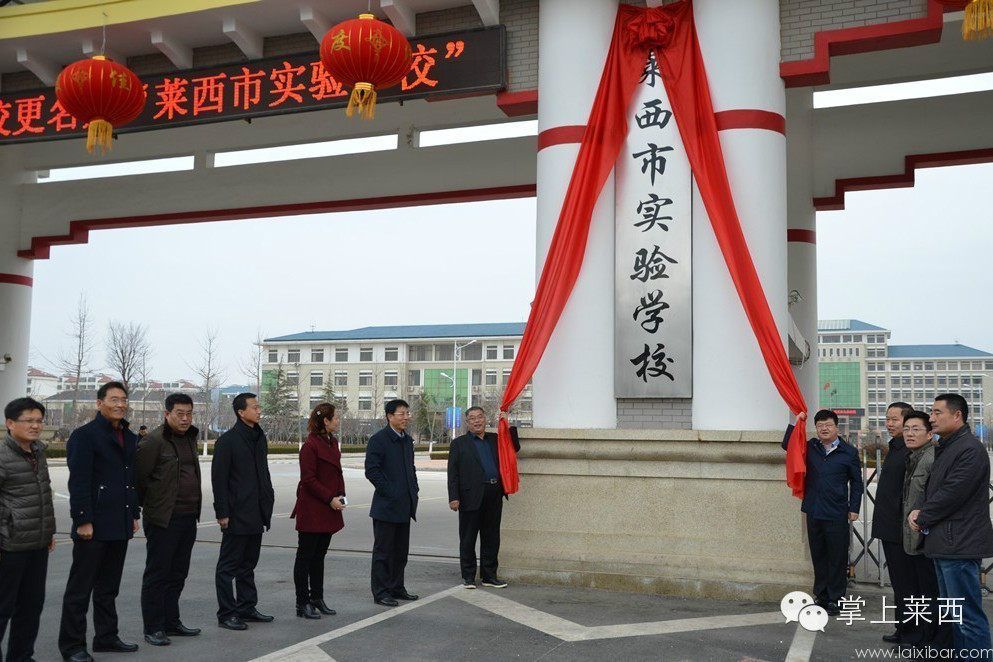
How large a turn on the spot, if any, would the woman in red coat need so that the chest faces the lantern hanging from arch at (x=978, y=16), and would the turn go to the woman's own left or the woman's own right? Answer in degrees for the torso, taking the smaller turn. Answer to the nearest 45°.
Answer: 0° — they already face it

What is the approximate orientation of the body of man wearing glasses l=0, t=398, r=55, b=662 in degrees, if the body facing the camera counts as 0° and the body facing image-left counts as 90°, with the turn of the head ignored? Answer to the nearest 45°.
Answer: approximately 315°

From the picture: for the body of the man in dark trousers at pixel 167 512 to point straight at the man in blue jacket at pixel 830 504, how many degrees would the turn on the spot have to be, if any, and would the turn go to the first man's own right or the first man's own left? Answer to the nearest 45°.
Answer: approximately 45° to the first man's own left

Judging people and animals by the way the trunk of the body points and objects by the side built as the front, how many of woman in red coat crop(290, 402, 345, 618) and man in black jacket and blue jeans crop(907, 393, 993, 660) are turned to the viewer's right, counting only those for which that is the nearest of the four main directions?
1

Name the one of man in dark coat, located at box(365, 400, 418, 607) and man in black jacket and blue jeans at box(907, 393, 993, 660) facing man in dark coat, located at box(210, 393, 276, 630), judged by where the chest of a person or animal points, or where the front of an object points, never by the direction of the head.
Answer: the man in black jacket and blue jeans

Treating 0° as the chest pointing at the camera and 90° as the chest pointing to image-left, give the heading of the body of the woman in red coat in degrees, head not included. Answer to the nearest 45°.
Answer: approximately 270°

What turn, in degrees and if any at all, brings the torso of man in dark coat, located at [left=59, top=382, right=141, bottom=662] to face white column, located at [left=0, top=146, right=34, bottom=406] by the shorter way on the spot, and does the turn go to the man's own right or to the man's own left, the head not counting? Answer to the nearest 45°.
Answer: approximately 135° to the man's own left

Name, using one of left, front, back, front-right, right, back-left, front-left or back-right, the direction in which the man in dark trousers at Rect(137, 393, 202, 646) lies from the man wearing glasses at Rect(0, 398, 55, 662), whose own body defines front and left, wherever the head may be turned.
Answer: left

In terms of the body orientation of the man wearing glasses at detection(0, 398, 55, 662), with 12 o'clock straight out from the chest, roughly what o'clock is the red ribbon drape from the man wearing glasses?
The red ribbon drape is roughly at 10 o'clock from the man wearing glasses.

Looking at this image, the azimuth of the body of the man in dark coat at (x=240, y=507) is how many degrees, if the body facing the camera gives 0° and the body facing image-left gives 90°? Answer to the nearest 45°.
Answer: approximately 315°
